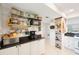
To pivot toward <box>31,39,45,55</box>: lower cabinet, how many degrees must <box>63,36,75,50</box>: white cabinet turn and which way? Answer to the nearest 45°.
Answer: approximately 45° to its right

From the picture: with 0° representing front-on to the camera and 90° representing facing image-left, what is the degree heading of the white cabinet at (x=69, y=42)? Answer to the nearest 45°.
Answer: approximately 45°
